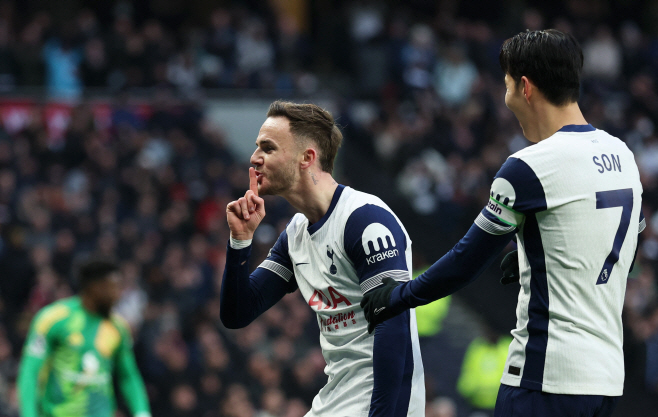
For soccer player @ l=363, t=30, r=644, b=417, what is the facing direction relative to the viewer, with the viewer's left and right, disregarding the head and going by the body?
facing away from the viewer and to the left of the viewer

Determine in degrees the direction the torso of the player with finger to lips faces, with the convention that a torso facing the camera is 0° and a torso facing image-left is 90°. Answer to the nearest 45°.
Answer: approximately 45°

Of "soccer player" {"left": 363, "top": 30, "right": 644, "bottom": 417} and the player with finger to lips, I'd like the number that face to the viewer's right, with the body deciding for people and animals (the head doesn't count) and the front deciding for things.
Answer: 0

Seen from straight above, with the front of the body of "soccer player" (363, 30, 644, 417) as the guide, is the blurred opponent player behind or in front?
in front

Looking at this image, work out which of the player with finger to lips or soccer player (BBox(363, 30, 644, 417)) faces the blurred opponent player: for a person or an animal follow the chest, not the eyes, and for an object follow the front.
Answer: the soccer player

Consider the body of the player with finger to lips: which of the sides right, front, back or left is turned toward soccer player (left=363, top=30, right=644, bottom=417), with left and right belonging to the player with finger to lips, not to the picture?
left

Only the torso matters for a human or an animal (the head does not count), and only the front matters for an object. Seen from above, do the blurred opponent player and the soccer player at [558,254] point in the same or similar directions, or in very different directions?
very different directions

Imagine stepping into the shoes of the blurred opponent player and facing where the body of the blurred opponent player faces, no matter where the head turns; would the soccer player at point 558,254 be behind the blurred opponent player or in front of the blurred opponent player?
in front

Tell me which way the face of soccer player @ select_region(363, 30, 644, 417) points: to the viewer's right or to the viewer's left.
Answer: to the viewer's left

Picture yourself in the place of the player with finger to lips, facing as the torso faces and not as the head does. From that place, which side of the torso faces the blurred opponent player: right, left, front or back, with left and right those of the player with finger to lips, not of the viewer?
right

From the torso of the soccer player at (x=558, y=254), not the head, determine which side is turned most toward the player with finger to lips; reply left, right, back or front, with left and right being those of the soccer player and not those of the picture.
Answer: front
